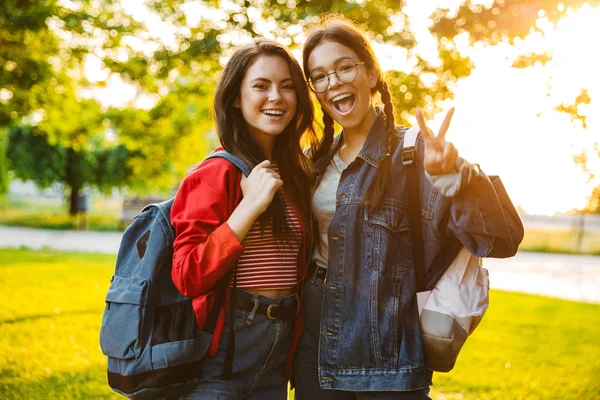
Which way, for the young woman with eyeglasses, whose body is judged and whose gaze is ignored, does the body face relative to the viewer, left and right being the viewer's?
facing the viewer and to the left of the viewer

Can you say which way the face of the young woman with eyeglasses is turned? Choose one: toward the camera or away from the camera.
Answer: toward the camera
